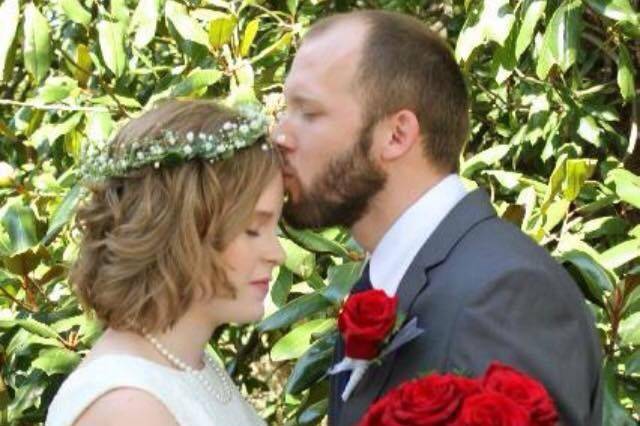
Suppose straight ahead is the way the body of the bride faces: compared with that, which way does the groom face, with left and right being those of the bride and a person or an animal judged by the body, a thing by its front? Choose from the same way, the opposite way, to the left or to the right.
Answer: the opposite way

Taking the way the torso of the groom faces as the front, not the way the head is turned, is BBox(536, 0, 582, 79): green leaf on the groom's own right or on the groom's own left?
on the groom's own right

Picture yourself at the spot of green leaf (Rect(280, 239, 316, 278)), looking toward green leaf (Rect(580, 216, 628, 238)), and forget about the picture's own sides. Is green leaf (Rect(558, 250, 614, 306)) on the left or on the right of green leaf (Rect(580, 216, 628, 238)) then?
right

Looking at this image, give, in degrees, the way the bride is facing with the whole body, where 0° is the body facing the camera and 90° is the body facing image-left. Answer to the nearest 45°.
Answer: approximately 270°

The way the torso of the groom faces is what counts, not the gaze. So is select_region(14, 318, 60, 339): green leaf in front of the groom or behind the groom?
in front

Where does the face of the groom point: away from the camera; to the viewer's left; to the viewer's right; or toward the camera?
to the viewer's left

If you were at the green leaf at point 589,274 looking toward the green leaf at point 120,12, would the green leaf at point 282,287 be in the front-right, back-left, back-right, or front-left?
front-left

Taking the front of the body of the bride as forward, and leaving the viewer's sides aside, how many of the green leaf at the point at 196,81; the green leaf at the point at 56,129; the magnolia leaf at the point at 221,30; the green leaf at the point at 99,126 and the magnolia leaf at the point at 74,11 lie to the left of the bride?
5

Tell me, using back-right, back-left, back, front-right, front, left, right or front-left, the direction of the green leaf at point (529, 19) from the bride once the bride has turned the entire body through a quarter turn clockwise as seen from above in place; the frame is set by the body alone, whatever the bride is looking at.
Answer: back-left

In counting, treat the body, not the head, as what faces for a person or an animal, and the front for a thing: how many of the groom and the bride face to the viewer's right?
1

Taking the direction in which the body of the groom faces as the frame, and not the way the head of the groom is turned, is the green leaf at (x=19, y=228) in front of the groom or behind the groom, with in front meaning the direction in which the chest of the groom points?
in front

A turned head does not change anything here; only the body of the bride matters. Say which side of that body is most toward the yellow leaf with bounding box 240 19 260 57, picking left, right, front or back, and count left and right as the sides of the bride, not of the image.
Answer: left

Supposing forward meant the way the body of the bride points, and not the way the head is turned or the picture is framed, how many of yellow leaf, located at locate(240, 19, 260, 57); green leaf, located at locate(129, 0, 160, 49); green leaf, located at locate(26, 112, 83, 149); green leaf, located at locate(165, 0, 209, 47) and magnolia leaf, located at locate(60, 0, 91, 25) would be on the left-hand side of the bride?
5

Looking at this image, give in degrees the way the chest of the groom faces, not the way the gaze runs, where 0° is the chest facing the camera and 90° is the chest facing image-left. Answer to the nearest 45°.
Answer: approximately 90°
